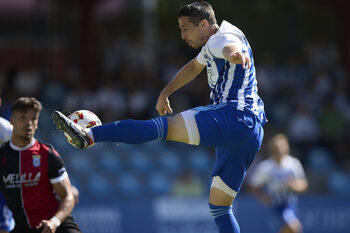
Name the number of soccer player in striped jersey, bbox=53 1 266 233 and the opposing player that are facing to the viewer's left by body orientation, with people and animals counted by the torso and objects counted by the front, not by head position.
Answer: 1

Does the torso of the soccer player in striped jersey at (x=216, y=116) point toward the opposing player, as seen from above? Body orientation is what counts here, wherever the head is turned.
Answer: yes

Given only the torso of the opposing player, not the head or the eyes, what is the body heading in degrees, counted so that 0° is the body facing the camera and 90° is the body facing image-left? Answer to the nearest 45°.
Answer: approximately 0°

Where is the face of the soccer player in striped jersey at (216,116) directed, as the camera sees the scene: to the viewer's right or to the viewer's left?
to the viewer's left

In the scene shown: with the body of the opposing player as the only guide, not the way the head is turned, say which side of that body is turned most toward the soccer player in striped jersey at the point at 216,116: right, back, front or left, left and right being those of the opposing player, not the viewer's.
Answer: left

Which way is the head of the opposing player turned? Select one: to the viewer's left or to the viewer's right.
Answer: to the viewer's right

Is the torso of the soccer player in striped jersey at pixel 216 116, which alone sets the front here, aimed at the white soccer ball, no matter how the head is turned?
yes

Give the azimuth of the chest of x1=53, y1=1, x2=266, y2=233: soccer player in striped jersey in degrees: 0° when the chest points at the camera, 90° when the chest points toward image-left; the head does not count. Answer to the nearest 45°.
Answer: approximately 90°

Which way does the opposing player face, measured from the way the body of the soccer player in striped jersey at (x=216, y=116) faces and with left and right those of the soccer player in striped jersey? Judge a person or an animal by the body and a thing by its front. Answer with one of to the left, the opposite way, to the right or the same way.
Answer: to the left

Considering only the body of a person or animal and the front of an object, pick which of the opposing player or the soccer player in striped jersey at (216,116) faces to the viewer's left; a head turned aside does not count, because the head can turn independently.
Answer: the soccer player in striped jersey

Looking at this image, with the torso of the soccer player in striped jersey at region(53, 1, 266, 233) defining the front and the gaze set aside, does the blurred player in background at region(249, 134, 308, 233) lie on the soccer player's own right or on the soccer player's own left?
on the soccer player's own right

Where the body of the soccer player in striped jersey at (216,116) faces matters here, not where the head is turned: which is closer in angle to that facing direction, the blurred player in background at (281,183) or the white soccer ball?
the white soccer ball

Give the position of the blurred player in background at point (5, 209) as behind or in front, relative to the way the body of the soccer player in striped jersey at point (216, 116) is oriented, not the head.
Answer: in front
